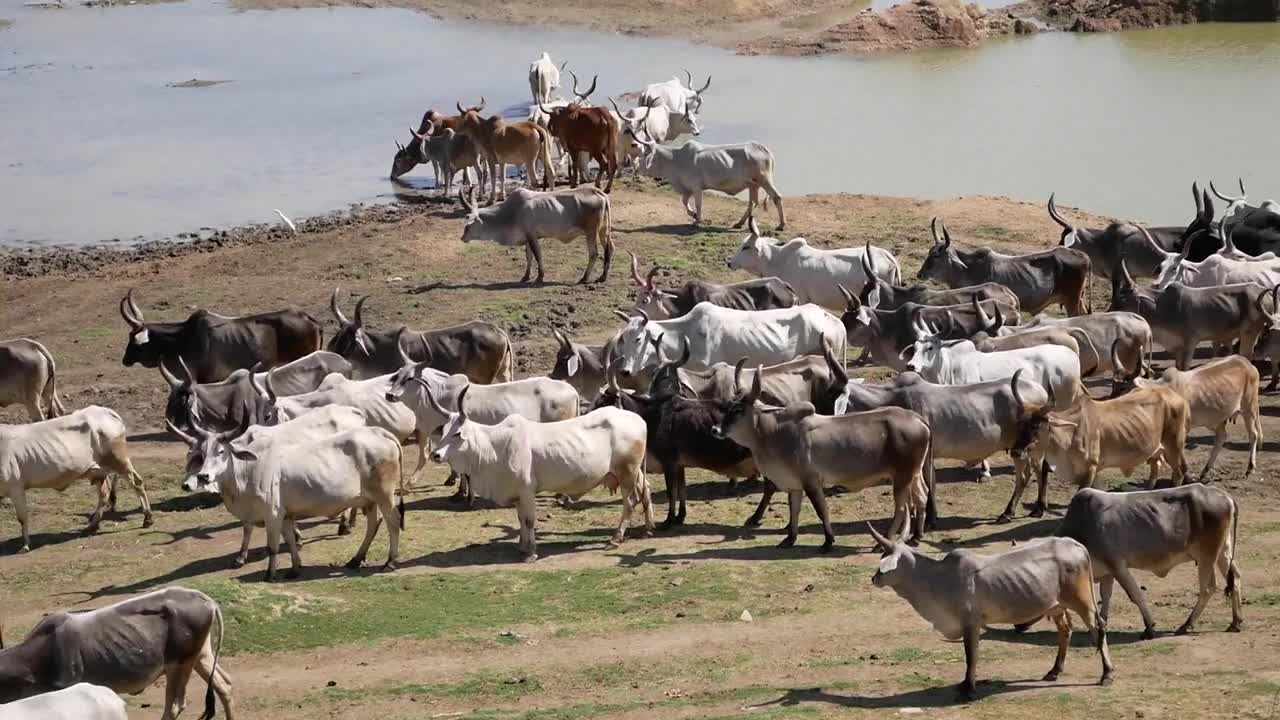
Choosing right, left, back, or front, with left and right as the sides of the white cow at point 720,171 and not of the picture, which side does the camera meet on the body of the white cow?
left

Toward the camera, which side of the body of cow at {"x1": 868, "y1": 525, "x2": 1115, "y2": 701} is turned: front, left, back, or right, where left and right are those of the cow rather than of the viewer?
left

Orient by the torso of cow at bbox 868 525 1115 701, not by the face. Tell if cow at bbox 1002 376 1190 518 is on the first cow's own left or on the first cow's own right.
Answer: on the first cow's own right

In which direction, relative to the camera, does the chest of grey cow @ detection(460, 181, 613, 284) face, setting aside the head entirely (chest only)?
to the viewer's left

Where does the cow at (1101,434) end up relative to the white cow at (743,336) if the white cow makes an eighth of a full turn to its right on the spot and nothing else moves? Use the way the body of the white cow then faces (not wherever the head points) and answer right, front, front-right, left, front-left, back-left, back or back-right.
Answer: back

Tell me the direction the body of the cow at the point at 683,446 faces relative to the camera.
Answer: to the viewer's left

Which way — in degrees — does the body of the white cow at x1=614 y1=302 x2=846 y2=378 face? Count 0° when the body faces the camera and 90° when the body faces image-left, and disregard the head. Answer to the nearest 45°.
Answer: approximately 90°

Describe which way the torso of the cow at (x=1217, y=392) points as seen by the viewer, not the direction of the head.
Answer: to the viewer's left

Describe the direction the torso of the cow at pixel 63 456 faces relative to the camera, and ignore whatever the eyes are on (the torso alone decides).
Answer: to the viewer's left

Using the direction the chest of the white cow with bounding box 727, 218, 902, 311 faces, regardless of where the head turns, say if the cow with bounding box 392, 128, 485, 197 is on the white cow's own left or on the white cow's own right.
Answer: on the white cow's own right

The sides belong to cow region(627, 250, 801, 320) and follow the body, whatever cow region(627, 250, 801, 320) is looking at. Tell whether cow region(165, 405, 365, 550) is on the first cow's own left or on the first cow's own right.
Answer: on the first cow's own left

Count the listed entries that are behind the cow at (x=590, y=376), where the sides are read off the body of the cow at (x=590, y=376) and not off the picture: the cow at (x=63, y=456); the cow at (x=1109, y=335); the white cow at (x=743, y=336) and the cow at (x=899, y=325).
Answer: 3
